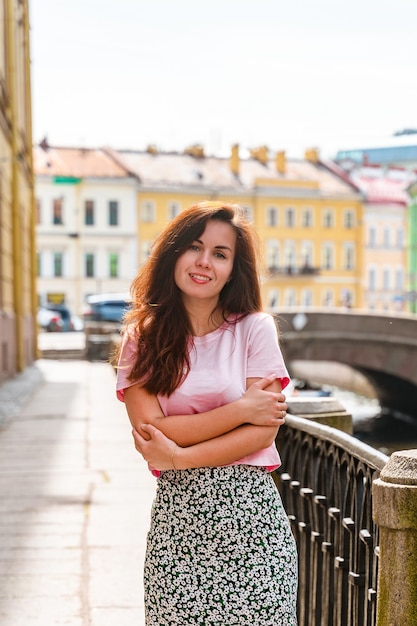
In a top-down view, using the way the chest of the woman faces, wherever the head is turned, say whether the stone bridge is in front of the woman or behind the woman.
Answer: behind

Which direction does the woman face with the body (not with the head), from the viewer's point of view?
toward the camera

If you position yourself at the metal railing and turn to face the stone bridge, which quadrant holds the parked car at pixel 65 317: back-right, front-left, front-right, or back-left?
front-left

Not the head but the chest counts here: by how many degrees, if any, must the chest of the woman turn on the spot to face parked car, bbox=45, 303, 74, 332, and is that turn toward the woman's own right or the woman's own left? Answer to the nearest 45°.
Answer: approximately 180°
